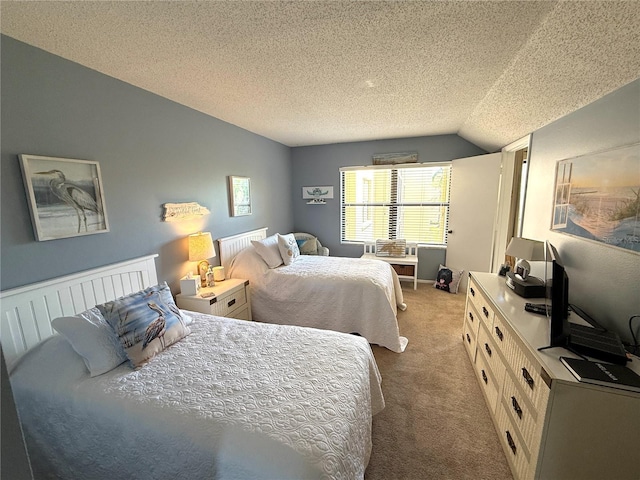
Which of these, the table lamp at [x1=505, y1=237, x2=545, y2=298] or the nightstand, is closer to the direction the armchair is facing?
the table lamp

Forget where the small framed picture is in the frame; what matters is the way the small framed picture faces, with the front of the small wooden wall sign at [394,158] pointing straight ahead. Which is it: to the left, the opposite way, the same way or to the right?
to the left

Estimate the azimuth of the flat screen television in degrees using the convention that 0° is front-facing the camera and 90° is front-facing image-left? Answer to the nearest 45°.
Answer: approximately 90°

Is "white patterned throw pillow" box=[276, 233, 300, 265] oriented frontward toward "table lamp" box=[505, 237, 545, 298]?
yes

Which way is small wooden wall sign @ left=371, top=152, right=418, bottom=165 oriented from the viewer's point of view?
toward the camera

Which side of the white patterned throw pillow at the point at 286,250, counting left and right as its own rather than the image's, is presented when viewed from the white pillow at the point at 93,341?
right

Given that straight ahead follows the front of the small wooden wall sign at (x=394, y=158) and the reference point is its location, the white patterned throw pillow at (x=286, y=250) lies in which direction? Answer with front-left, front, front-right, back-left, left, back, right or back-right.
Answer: front-right

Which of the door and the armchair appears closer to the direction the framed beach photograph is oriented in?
the armchair

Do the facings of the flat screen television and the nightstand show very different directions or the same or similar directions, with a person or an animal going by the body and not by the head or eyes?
very different directions

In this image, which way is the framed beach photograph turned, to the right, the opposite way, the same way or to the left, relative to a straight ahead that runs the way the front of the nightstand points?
the opposite way

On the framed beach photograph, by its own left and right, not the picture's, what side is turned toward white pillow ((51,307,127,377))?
front

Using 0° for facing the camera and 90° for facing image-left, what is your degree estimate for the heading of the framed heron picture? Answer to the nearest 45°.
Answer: approximately 315°

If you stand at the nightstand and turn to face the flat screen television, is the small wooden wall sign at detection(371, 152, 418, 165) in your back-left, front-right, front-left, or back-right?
front-left

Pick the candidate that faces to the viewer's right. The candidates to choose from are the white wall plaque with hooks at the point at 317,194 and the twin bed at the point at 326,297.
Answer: the twin bed

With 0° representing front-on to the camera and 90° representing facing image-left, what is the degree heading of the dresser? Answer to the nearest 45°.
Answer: approximately 45°

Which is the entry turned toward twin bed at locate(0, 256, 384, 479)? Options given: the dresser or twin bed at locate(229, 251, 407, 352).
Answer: the dresser

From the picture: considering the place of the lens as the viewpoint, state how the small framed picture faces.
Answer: facing the viewer and to the right of the viewer
